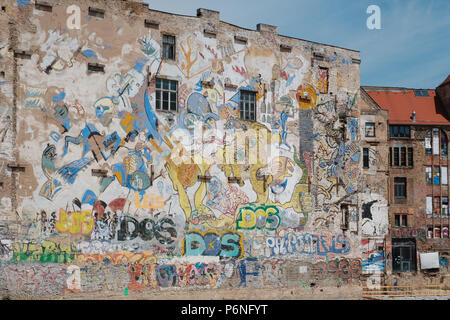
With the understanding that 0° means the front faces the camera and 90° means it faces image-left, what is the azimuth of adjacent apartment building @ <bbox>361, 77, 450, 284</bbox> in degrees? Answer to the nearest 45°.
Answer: approximately 0°
